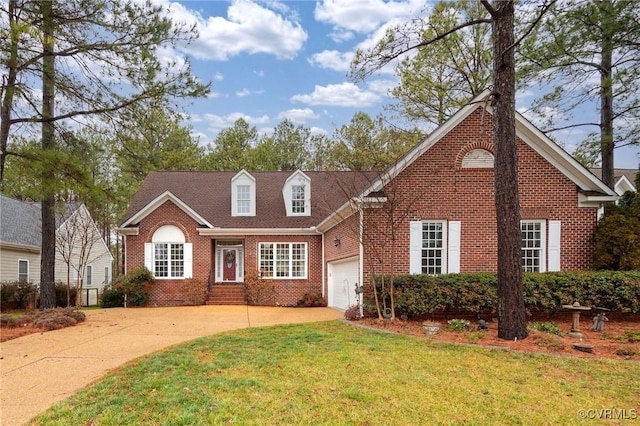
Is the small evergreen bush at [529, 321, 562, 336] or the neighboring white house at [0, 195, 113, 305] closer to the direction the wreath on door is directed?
the small evergreen bush

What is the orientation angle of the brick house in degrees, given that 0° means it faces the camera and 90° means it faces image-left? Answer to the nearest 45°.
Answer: approximately 0°

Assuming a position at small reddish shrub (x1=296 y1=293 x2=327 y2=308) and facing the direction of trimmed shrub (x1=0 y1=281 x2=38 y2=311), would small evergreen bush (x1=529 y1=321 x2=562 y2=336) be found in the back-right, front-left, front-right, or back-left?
back-left

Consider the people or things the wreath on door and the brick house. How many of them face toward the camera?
2

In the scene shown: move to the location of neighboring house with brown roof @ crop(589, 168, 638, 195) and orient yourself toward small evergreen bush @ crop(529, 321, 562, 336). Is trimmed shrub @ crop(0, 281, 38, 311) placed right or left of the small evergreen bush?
right
